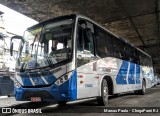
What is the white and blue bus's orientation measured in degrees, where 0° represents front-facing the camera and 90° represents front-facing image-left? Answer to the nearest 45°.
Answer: approximately 45°
